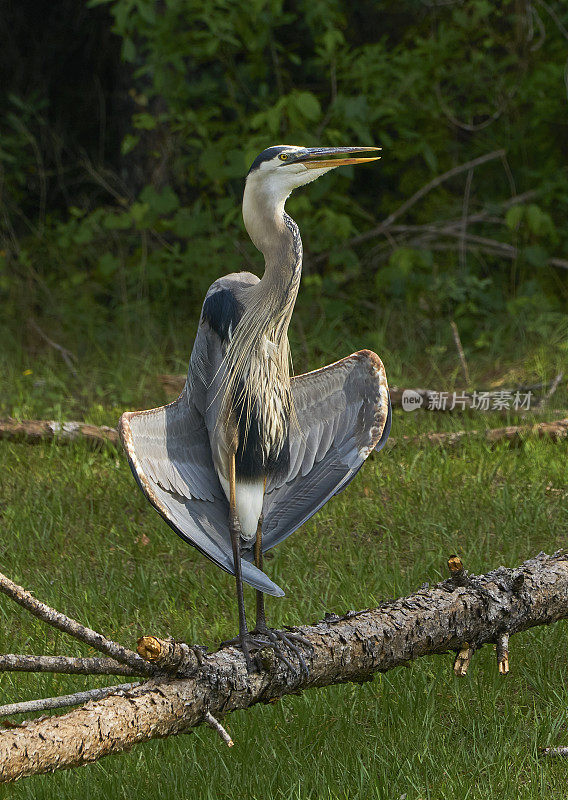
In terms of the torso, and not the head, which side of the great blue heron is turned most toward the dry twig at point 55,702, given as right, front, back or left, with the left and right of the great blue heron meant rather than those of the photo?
right

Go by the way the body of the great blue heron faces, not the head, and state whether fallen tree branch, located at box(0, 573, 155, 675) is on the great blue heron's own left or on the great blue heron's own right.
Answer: on the great blue heron's own right

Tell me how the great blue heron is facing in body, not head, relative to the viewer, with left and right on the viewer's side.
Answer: facing the viewer and to the right of the viewer

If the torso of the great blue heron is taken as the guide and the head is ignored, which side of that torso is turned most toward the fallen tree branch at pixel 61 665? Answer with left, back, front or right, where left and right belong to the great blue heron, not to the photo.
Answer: right

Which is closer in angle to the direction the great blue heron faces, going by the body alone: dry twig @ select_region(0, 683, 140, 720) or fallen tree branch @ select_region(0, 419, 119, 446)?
the dry twig
